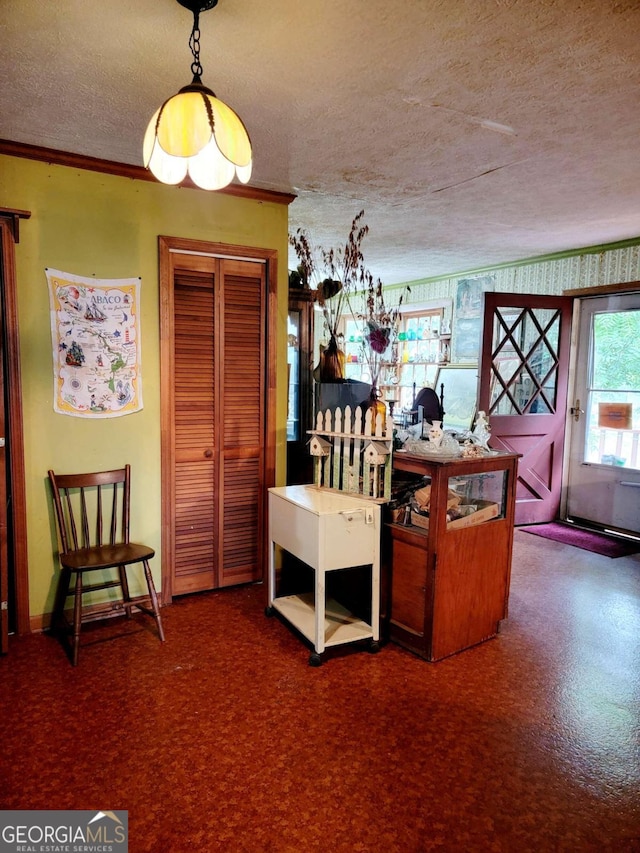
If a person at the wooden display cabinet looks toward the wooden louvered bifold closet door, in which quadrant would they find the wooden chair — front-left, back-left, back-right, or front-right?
front-left

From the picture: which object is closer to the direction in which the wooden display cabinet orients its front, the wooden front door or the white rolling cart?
the white rolling cart

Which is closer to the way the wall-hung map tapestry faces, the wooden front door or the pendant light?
the pendant light

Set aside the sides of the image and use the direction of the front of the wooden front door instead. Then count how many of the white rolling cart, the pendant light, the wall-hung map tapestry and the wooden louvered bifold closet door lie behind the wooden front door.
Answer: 0

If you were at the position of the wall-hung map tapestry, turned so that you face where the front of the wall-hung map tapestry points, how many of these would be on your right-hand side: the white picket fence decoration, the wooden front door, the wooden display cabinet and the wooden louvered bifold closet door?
0

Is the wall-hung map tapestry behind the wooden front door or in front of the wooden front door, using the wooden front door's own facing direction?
in front

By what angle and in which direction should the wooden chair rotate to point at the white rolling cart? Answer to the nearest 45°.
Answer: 0° — it already faces it

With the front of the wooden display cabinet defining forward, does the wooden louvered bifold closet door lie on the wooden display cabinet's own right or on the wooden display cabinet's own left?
on the wooden display cabinet's own right

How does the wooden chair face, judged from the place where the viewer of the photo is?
facing the viewer and to the right of the viewer

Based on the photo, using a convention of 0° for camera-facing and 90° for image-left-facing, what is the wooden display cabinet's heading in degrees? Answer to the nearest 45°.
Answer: approximately 45°

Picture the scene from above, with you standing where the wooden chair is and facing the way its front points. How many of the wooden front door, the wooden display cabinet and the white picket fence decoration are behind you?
0

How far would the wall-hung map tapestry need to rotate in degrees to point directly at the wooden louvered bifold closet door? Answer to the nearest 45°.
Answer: approximately 90° to its left

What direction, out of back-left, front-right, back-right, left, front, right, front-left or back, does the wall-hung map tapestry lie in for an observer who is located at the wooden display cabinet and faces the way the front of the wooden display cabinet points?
front-right

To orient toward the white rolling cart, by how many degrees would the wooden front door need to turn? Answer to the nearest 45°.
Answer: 0° — it already faces it

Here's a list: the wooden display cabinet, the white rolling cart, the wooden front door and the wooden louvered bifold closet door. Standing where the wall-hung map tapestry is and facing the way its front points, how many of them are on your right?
0

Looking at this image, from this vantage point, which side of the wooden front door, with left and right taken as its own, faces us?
front

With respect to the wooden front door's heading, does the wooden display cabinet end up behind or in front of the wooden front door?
in front
